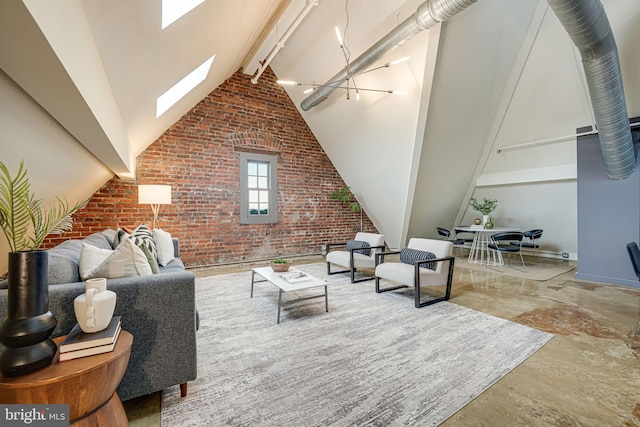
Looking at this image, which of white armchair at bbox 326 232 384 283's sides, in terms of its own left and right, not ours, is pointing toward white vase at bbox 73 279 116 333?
front

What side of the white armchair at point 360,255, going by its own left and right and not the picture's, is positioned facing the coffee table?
front

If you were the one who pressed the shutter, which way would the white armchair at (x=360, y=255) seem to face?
facing the viewer and to the left of the viewer

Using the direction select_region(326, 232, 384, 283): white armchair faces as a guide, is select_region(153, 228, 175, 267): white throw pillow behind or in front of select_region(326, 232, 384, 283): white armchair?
in front

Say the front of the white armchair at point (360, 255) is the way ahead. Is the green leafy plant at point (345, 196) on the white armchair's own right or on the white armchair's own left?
on the white armchair's own right

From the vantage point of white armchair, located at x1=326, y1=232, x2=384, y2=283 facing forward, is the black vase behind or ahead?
ahead

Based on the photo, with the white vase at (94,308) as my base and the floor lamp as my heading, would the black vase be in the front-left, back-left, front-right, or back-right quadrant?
back-left

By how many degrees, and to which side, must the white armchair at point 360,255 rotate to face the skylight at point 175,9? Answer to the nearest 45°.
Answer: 0° — it already faces it

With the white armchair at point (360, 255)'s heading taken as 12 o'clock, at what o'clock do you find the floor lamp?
The floor lamp is roughly at 1 o'clock from the white armchair.

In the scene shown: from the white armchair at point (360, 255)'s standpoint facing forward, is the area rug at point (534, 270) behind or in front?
behind

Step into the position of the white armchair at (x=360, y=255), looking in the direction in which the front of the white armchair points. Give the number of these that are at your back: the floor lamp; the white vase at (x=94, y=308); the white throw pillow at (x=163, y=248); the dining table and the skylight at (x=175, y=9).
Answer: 1

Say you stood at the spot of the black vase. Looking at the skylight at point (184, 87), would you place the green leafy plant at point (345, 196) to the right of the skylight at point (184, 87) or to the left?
right
